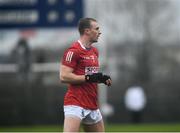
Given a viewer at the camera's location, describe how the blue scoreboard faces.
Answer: facing the viewer
